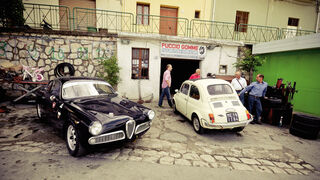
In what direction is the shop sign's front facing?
toward the camera

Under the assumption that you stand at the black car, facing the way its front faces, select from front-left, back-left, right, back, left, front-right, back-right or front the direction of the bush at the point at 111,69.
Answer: back-left

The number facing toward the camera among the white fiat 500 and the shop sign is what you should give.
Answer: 1

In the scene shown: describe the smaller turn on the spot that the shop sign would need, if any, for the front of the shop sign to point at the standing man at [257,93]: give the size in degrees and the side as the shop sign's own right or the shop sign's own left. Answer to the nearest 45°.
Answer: approximately 45° to the shop sign's own left

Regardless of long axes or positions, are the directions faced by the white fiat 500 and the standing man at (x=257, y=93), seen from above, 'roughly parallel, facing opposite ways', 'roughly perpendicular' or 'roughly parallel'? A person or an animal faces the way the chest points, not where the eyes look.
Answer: roughly perpendicular

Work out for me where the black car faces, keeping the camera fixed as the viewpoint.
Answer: facing the viewer and to the right of the viewer

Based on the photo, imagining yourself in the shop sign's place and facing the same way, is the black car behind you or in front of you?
in front

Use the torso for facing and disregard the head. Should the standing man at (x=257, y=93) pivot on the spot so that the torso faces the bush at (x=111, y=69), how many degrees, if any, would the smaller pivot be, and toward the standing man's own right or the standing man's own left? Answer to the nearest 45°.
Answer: approximately 45° to the standing man's own right

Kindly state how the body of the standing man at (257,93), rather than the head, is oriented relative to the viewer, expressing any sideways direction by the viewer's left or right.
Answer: facing the viewer and to the left of the viewer

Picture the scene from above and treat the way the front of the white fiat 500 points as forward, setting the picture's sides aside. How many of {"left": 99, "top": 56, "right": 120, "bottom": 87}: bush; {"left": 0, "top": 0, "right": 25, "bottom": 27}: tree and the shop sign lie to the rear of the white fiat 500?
0

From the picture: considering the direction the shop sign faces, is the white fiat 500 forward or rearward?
forward

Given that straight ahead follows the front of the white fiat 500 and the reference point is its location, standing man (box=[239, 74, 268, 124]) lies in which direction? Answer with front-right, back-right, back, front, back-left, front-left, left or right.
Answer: right

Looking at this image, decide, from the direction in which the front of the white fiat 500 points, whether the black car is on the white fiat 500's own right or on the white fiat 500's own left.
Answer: on the white fiat 500's own left

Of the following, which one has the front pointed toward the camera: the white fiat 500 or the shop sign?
the shop sign

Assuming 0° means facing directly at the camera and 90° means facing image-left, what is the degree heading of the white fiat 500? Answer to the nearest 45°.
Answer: approximately 135°
